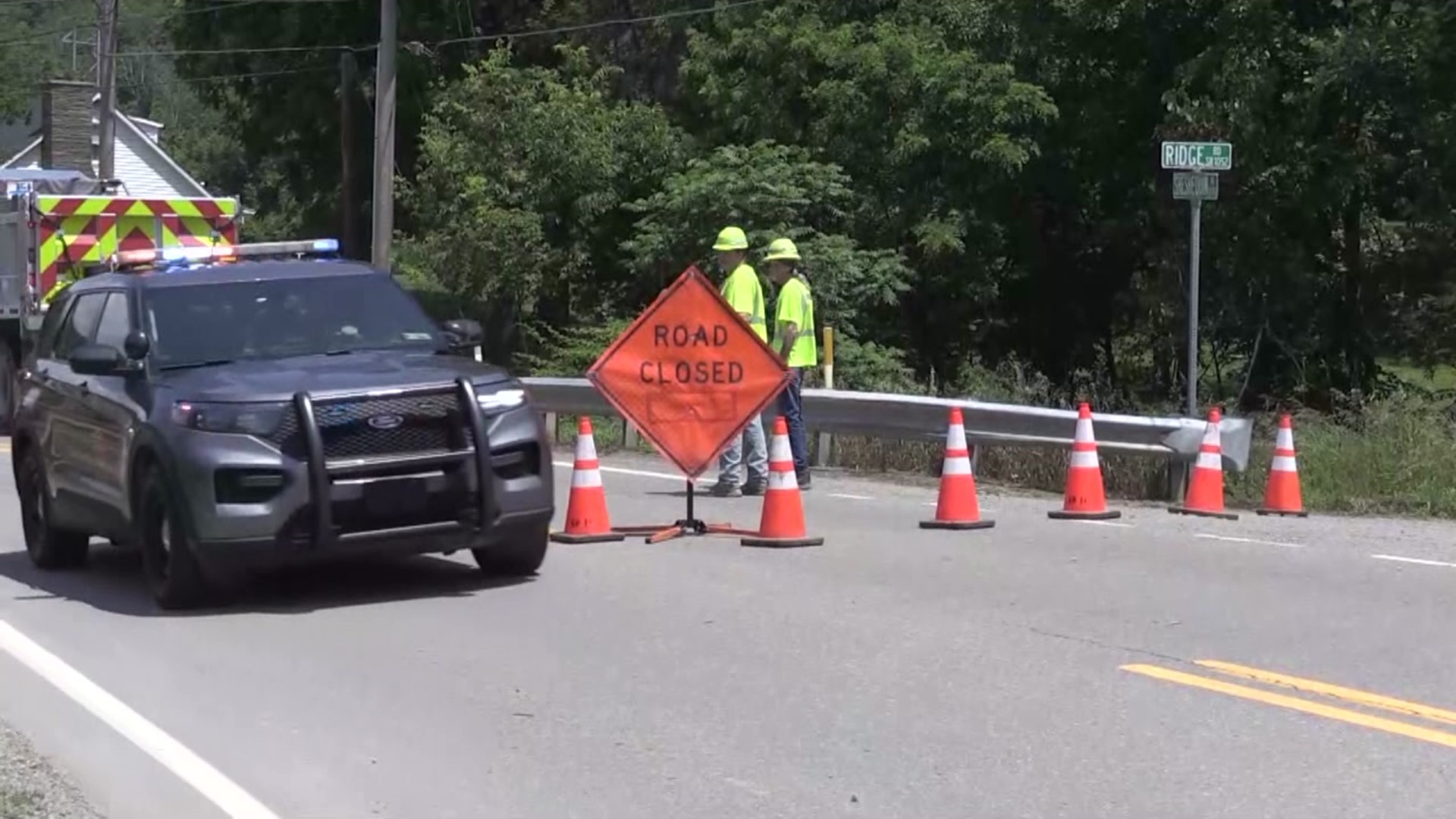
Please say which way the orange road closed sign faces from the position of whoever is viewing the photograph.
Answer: facing the viewer

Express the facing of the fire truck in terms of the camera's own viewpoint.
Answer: facing away from the viewer and to the left of the viewer

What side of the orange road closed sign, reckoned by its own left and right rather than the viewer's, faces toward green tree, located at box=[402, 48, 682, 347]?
back

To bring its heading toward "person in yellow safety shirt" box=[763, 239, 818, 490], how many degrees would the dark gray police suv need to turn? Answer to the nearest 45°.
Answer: approximately 90° to its left

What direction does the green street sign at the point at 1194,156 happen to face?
toward the camera

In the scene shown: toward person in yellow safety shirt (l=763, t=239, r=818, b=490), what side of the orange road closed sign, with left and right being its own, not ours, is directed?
back
